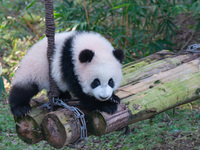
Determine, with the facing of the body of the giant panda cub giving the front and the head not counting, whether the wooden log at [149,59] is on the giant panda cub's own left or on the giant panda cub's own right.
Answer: on the giant panda cub's own left

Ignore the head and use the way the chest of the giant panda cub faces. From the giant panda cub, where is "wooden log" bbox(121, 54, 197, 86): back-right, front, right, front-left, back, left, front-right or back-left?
left

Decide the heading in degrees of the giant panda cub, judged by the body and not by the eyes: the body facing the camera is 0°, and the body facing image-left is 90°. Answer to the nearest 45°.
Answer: approximately 315°
